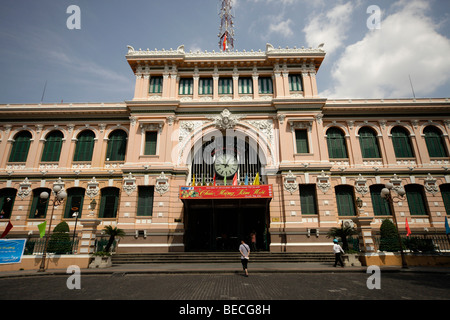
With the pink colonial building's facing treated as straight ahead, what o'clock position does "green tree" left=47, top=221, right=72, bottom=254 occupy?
The green tree is roughly at 2 o'clock from the pink colonial building.

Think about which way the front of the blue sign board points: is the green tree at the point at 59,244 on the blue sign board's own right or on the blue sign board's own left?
on the blue sign board's own left

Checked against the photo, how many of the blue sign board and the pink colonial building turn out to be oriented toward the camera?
2

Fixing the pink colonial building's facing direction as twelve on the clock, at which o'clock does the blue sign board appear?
The blue sign board is roughly at 2 o'clock from the pink colonial building.

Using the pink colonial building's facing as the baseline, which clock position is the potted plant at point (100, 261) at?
The potted plant is roughly at 2 o'clock from the pink colonial building.

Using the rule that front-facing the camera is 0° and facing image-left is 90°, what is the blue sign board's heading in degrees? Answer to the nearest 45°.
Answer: approximately 0°
